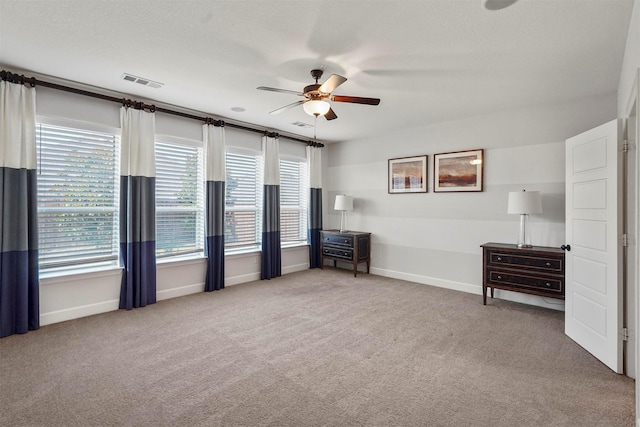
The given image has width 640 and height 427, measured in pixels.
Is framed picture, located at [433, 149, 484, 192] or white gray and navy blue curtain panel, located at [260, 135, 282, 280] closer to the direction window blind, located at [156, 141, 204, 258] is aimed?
the framed picture

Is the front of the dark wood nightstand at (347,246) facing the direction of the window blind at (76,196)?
yes

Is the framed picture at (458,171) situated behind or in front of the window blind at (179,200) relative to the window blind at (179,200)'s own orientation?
in front

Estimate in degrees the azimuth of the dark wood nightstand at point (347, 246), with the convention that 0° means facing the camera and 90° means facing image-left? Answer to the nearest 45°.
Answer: approximately 45°

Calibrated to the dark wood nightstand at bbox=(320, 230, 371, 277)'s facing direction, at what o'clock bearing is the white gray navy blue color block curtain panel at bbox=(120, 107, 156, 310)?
The white gray navy blue color block curtain panel is roughly at 12 o'clock from the dark wood nightstand.

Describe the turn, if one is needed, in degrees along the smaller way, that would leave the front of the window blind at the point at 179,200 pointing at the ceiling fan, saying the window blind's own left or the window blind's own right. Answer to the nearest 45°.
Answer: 0° — it already faces it

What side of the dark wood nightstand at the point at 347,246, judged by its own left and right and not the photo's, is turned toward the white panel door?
left

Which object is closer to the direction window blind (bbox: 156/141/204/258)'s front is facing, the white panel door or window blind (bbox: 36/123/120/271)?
the white panel door

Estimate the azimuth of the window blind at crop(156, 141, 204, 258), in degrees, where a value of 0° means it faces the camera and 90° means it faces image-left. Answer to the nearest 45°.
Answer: approximately 315°

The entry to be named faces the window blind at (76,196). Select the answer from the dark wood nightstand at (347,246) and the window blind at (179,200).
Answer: the dark wood nightstand

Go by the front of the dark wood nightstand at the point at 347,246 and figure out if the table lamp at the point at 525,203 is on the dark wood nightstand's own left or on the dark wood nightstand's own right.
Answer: on the dark wood nightstand's own left

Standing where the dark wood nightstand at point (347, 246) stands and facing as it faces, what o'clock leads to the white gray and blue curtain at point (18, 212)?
The white gray and blue curtain is roughly at 12 o'clock from the dark wood nightstand.

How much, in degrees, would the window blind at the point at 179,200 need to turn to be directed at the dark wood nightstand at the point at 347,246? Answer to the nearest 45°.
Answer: approximately 45° to its left

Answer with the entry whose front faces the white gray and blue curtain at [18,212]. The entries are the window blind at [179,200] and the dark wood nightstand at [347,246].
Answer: the dark wood nightstand
